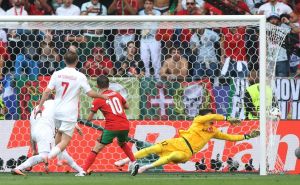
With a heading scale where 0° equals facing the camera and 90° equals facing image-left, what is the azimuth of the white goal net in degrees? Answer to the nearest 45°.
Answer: approximately 0°

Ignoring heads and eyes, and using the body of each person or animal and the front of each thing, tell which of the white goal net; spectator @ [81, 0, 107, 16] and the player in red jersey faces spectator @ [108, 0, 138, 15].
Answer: the player in red jersey

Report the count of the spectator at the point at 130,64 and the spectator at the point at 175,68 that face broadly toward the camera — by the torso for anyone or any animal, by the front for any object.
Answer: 2

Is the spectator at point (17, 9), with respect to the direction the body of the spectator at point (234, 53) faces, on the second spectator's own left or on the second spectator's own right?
on the second spectator's own right

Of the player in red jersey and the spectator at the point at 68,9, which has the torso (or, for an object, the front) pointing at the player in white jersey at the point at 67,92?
the spectator

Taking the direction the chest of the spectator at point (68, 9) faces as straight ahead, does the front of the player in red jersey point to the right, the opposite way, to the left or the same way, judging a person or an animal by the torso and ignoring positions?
the opposite way
